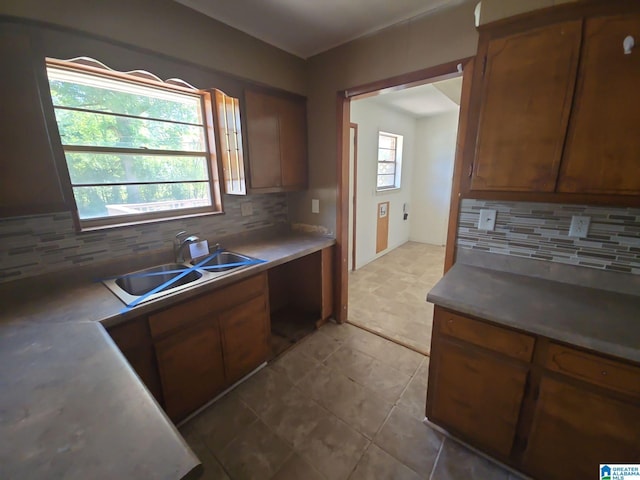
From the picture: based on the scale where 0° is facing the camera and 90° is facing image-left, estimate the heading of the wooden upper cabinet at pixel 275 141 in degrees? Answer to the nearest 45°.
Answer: approximately 315°

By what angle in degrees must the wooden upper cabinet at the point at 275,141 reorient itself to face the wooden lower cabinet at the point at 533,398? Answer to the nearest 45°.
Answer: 0° — it already faces it

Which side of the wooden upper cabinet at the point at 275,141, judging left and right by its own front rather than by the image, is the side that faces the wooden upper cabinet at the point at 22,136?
right

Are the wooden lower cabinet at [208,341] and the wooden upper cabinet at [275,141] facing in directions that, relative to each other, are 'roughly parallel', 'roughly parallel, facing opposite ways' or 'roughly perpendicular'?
roughly parallel

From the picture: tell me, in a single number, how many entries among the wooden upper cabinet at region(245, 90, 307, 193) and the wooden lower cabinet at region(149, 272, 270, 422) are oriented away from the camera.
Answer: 0

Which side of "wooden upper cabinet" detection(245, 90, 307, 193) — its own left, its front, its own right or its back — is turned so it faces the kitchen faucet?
right

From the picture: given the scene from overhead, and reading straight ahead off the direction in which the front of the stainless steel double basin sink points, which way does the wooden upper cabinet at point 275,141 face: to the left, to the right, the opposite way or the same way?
the same way

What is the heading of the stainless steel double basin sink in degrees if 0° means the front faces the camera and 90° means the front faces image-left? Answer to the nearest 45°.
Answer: approximately 315°

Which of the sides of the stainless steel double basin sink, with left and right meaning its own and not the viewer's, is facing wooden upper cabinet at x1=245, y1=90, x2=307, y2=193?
left
